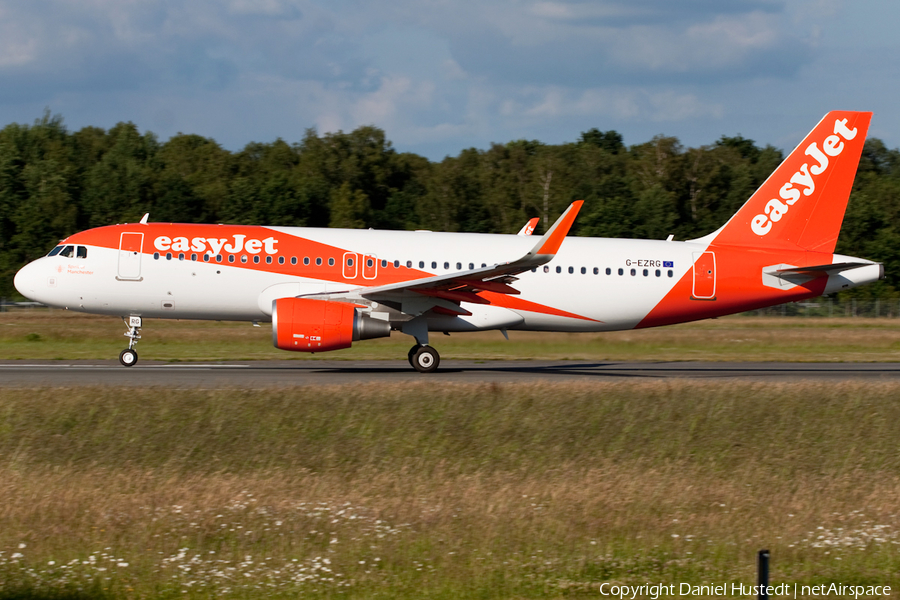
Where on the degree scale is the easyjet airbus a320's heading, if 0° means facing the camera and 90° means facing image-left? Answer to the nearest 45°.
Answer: approximately 90°
